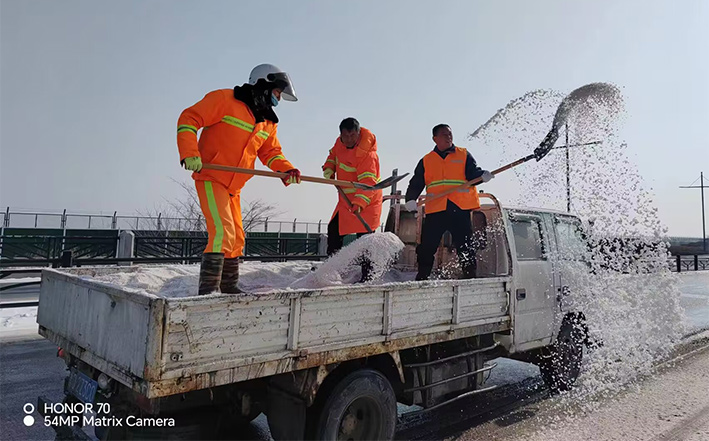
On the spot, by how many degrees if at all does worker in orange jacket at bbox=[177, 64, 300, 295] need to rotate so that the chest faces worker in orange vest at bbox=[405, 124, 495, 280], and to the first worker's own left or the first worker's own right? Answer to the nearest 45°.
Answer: approximately 45° to the first worker's own left

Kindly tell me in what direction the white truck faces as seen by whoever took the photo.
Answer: facing away from the viewer and to the right of the viewer

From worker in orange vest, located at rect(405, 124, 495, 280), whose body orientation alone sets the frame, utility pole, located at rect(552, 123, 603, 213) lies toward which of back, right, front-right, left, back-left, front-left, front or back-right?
back-left

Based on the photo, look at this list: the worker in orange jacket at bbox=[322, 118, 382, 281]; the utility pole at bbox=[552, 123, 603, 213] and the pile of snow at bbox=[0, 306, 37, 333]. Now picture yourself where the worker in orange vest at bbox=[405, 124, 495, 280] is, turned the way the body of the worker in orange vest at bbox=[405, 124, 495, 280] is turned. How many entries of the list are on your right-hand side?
2

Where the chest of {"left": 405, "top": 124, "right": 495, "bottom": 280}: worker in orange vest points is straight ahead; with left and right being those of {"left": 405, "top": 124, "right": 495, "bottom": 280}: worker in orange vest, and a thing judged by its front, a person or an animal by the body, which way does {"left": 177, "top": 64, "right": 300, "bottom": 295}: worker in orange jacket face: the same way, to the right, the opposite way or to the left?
to the left

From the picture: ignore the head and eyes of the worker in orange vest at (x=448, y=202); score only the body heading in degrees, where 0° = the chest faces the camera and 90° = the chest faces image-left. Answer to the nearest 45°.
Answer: approximately 0°

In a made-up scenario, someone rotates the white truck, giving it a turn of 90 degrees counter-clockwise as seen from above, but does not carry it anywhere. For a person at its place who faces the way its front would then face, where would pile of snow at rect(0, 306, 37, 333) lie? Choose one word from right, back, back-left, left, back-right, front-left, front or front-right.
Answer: front

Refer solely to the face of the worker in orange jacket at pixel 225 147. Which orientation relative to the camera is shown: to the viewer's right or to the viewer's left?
to the viewer's right

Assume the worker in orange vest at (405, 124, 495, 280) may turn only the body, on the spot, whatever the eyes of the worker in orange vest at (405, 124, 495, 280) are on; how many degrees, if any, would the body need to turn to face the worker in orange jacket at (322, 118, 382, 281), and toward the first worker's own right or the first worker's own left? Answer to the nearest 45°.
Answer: approximately 90° to the first worker's own right
